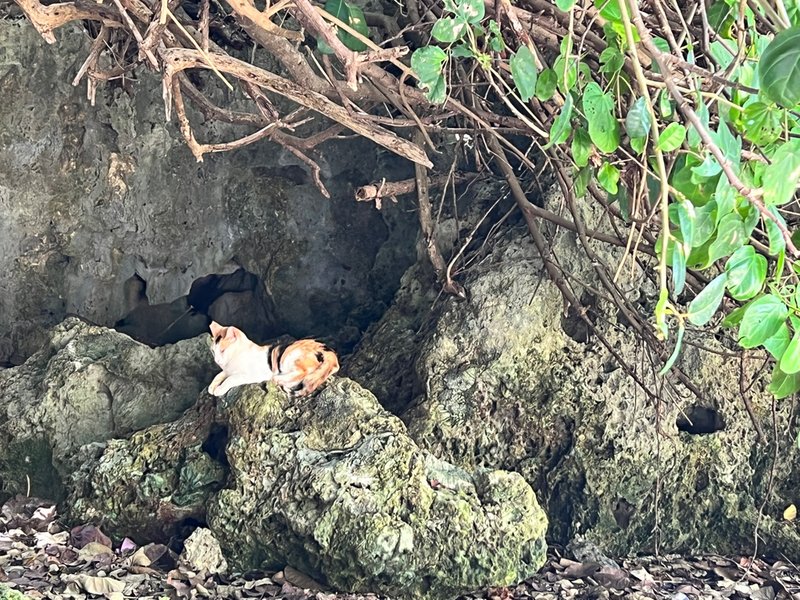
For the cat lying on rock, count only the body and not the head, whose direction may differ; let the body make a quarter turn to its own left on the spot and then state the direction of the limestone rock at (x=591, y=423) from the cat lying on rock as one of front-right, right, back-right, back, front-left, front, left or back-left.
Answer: left

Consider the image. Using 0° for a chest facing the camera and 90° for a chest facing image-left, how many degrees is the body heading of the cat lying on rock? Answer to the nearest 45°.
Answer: approximately 90°

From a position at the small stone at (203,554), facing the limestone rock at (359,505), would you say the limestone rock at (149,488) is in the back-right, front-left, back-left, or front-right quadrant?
back-left
